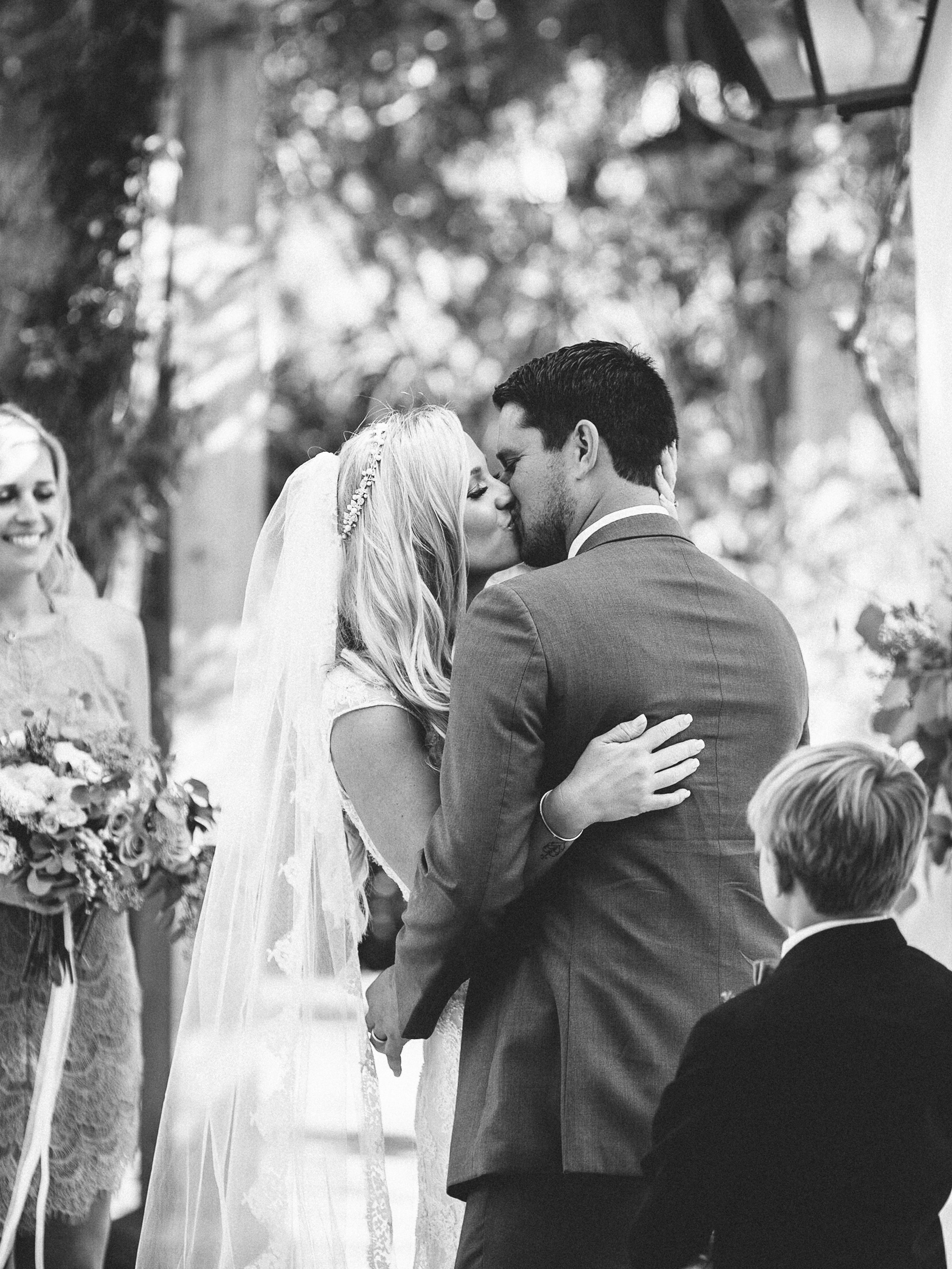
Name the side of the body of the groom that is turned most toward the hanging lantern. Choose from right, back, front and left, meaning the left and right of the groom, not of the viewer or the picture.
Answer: right

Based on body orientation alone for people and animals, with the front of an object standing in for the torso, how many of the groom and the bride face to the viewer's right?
1

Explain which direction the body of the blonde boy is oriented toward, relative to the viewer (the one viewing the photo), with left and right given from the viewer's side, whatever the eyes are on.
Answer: facing away from the viewer and to the left of the viewer

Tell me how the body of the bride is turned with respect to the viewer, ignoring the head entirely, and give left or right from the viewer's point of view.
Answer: facing to the right of the viewer

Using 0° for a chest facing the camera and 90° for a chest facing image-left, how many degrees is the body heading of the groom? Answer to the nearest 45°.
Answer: approximately 135°

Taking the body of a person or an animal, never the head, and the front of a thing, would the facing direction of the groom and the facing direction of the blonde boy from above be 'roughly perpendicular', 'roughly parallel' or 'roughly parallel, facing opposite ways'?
roughly parallel

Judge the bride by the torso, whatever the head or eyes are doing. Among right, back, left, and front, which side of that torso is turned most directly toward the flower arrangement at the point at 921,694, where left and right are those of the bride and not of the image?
front

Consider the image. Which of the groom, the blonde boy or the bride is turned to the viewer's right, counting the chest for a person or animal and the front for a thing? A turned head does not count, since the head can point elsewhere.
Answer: the bride
